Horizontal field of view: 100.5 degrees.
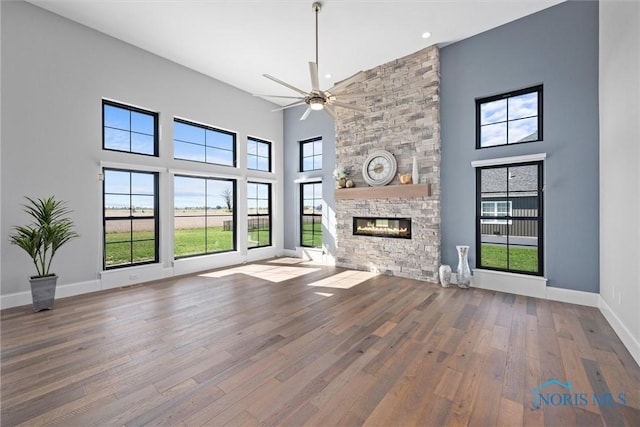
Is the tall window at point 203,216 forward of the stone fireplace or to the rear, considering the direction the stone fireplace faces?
forward

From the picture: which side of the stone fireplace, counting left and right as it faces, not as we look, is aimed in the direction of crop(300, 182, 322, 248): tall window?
right

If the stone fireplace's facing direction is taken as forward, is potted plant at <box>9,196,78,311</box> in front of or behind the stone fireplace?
in front

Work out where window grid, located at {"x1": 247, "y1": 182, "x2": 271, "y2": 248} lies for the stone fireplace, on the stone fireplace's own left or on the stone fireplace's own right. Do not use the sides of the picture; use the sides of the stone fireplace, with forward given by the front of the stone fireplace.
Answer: on the stone fireplace's own right

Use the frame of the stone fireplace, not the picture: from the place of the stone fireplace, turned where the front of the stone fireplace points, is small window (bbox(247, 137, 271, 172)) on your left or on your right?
on your right

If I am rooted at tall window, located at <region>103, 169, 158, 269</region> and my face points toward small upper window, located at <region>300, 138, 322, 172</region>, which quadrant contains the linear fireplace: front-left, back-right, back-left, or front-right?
front-right

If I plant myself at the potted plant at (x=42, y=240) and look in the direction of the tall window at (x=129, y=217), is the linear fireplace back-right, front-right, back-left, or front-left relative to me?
front-right

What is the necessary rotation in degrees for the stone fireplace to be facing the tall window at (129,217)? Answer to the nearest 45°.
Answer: approximately 45° to its right

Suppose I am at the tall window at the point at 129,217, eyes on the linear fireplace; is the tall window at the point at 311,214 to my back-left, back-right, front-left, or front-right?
front-left

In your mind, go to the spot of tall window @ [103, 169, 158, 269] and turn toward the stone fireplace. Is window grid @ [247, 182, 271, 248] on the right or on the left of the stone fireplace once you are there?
left

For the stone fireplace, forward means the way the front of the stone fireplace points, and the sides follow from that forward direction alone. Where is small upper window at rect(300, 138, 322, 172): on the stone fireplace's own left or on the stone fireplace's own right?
on the stone fireplace's own right

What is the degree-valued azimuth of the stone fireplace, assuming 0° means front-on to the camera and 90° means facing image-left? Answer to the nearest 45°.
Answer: approximately 45°

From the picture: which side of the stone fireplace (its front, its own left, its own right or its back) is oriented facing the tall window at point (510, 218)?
left
